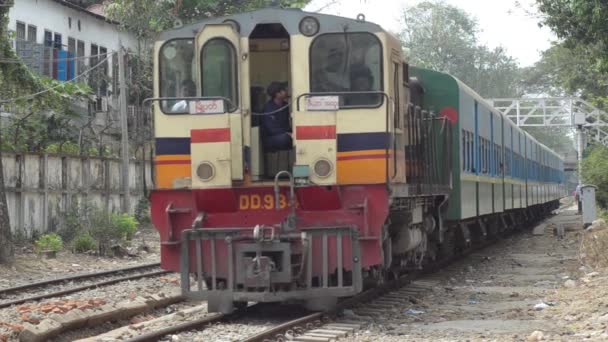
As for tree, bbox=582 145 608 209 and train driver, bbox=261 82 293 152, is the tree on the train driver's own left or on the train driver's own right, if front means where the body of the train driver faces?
on the train driver's own left

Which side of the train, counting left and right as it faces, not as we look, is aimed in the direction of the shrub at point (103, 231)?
right

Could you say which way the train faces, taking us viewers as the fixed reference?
facing the viewer and to the left of the viewer

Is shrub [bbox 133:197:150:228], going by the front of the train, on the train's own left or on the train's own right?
on the train's own right

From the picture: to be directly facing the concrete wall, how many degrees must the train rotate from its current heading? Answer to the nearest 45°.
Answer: approximately 90° to its right

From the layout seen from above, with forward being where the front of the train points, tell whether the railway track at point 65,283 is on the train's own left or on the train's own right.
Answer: on the train's own right

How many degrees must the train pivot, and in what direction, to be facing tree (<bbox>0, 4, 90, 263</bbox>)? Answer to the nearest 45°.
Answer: approximately 90° to its right

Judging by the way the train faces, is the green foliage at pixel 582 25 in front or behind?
behind
